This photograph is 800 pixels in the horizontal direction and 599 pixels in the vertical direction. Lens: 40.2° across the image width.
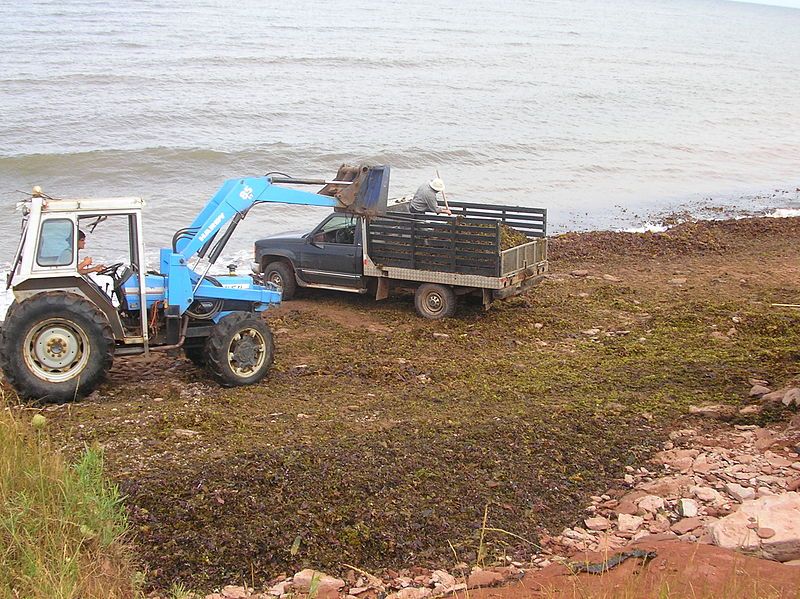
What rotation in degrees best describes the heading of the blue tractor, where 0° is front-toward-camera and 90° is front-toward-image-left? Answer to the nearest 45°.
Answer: approximately 270°

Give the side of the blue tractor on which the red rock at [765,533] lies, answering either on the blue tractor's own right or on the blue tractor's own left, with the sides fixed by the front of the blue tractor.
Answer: on the blue tractor's own right

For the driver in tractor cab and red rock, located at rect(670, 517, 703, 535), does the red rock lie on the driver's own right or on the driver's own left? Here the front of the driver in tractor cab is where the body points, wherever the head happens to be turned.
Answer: on the driver's own right

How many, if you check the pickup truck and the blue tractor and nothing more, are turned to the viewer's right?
1

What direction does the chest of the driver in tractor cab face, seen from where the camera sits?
to the viewer's right

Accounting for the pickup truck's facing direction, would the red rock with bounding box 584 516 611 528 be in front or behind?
behind

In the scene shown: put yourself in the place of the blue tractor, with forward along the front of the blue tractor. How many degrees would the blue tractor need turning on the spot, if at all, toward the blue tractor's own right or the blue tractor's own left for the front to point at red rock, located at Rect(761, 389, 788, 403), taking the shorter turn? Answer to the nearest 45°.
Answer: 0° — it already faces it

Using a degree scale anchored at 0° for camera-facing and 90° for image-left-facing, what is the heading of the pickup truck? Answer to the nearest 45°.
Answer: approximately 135°

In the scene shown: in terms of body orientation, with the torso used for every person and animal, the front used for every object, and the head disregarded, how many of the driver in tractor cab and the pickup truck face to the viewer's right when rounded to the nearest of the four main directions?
1

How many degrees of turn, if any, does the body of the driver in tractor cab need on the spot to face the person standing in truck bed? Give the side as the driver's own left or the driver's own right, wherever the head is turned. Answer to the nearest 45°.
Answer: approximately 45° to the driver's own left
